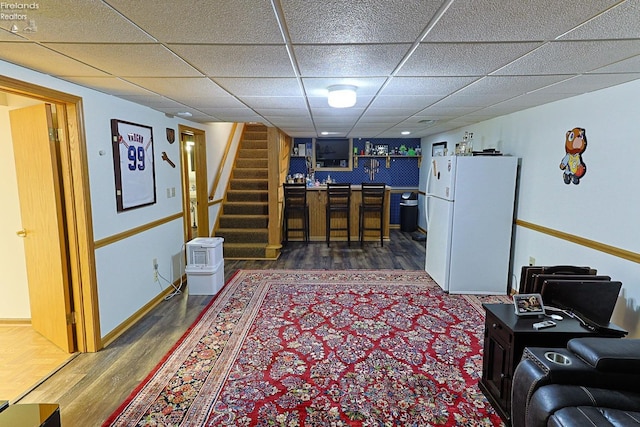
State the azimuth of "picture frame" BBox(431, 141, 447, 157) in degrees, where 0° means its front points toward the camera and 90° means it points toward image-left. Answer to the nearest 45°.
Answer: approximately 45°

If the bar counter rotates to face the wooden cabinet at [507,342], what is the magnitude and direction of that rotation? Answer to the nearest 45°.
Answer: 0° — it already faces it

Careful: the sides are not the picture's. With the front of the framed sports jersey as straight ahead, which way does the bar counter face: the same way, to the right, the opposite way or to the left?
to the right

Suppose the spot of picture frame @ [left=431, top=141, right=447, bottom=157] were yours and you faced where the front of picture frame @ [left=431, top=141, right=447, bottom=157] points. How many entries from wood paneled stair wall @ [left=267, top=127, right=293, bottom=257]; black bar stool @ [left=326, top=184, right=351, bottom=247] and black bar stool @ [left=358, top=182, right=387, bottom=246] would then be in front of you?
3

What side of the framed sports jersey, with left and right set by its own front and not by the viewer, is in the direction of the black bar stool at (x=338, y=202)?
left

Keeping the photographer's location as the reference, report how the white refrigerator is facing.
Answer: facing to the left of the viewer

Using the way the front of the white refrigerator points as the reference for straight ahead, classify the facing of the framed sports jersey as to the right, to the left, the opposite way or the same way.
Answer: the opposite way

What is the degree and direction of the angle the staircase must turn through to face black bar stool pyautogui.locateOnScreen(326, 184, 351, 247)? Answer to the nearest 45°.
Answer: approximately 90° to its left
